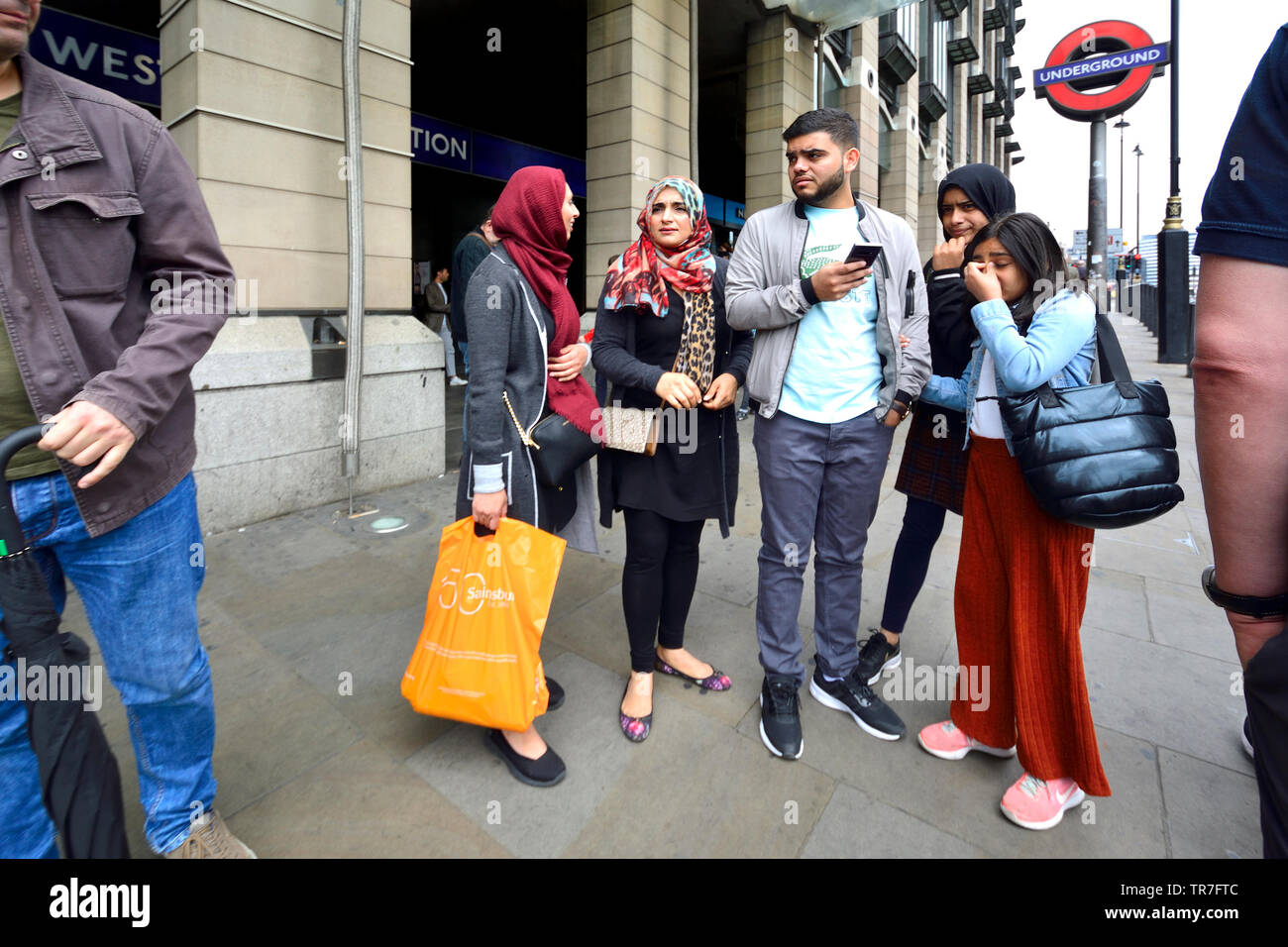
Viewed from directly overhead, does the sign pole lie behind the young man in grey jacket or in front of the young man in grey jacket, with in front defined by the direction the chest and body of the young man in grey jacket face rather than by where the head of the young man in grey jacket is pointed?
behind

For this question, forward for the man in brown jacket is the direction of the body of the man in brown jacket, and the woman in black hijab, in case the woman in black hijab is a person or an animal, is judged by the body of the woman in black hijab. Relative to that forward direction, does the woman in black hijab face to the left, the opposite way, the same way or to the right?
to the right

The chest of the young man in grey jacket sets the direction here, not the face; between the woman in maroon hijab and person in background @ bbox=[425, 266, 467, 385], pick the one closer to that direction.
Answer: the woman in maroon hijab
